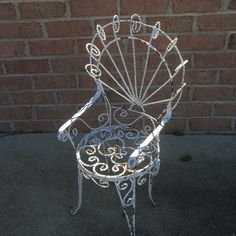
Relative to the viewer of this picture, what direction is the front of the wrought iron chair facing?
facing the viewer and to the left of the viewer
